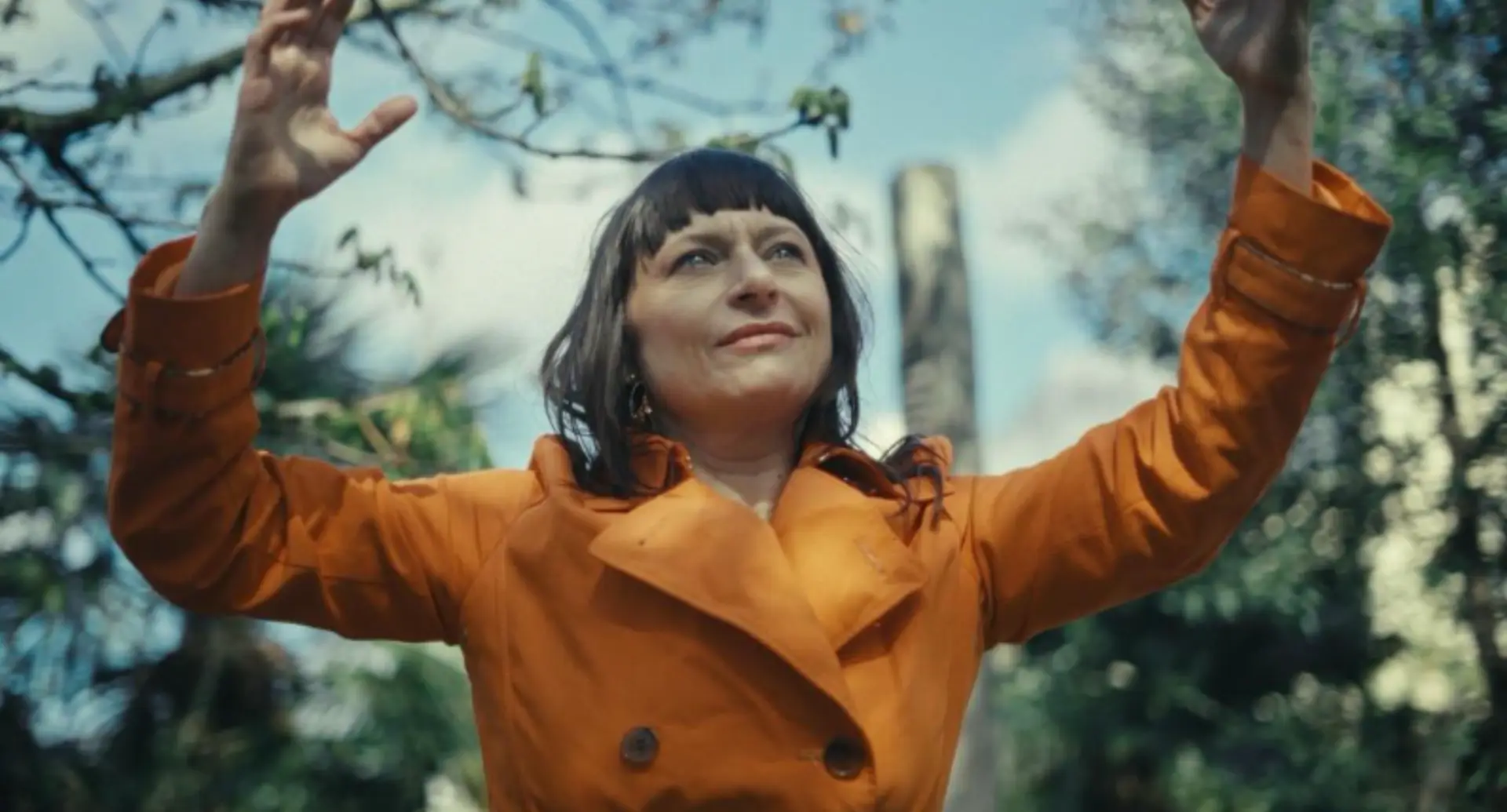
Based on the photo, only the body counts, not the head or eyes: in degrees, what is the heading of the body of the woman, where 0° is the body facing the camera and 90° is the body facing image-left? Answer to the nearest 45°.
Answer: approximately 0°
